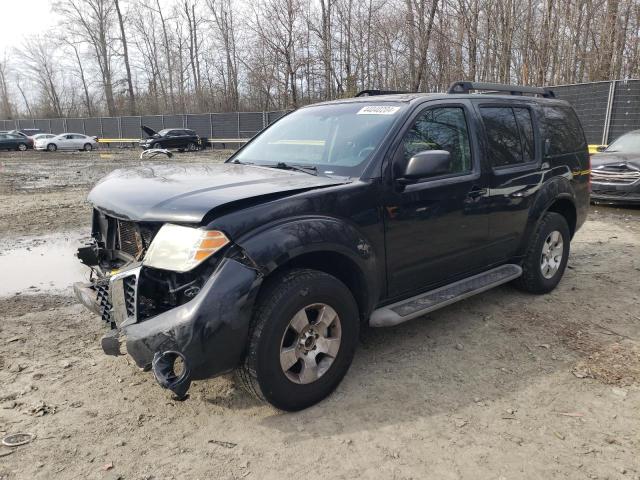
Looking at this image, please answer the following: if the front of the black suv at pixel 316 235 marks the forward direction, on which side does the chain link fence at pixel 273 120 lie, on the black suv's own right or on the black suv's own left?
on the black suv's own right

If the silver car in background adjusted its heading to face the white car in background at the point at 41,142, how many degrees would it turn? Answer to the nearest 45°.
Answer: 0° — it already faces it

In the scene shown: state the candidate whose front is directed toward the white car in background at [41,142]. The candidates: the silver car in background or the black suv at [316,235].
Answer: the silver car in background

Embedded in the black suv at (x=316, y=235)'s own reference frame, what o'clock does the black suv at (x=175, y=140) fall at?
the black suv at (x=175, y=140) is roughly at 4 o'clock from the black suv at (x=316, y=235).

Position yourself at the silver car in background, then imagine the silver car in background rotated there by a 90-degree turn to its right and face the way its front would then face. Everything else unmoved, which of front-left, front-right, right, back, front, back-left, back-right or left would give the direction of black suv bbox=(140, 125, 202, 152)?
back-right

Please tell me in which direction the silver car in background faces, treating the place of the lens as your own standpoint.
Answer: facing to the left of the viewer

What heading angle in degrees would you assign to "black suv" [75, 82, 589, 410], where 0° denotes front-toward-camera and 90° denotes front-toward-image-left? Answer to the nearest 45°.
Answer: approximately 45°

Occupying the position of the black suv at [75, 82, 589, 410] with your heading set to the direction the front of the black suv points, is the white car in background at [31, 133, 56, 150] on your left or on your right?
on your right
